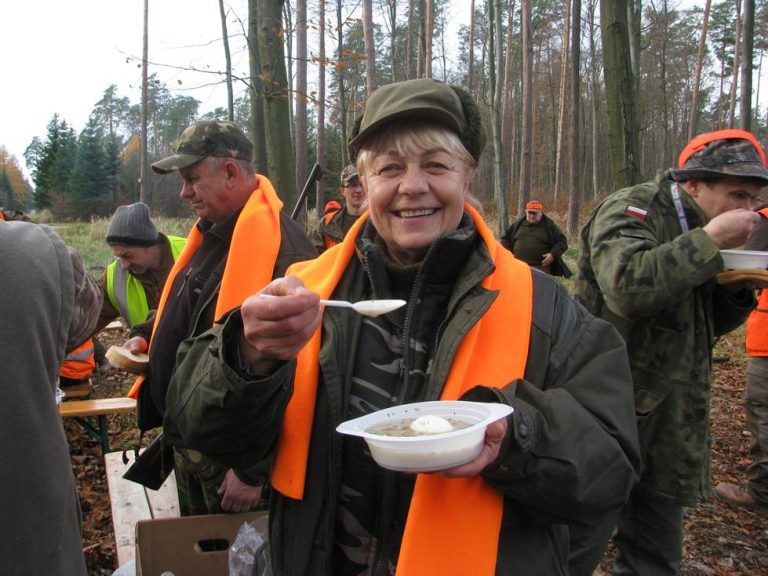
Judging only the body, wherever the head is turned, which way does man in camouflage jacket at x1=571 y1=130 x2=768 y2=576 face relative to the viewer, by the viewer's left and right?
facing to the right of the viewer

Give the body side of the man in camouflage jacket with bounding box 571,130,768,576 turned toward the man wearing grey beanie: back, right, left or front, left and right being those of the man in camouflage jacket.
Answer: back

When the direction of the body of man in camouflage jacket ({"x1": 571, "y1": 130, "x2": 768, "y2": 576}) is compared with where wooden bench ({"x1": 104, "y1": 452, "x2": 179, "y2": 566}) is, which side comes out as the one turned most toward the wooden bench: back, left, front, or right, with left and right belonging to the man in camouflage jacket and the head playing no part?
back

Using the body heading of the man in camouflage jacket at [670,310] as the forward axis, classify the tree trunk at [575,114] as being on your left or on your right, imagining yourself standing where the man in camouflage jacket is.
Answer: on your left

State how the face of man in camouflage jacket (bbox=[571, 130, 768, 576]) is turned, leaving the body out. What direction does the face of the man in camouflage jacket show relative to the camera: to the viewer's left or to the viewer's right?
to the viewer's right
